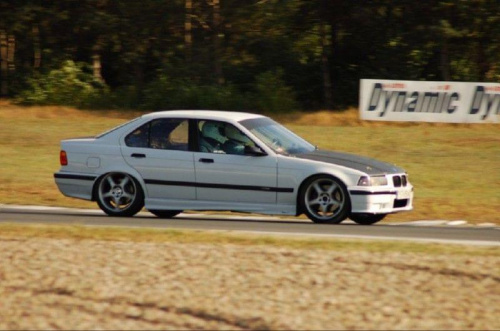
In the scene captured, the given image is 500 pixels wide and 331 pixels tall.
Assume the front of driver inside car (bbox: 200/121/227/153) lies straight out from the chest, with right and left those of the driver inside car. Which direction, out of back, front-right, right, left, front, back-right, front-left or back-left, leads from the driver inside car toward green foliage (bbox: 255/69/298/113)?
left

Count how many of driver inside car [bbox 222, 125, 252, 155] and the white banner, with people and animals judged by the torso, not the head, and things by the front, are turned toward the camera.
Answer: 1

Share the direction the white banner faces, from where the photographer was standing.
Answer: facing the viewer

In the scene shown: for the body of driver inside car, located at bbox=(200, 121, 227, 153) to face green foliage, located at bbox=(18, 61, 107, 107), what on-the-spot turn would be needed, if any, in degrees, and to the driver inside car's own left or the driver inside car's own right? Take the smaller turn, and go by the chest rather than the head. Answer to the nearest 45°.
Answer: approximately 90° to the driver inside car's own left

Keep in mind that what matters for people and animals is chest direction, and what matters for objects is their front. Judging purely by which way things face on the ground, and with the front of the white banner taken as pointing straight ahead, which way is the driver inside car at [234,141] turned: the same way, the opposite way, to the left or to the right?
to the left

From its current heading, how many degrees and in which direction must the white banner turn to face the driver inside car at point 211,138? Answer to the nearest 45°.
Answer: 0° — it already faces them

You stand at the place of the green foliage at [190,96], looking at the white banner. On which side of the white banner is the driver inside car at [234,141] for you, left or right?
right

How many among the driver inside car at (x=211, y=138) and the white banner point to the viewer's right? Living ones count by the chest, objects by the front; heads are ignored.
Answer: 1

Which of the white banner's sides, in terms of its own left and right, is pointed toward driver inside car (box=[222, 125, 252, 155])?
front

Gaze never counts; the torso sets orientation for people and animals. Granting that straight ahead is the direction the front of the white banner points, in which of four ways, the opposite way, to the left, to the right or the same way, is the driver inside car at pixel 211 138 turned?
to the left

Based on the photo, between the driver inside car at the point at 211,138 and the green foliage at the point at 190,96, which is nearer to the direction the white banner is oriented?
the driver inside car

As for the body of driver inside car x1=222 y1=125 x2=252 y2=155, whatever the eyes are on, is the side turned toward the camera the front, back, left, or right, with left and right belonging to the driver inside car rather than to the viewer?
right

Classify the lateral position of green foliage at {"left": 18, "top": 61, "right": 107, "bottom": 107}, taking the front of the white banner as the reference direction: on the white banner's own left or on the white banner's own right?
on the white banner's own right

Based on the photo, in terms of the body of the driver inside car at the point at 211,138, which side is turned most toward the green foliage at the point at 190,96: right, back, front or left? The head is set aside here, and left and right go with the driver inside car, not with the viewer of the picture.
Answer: left

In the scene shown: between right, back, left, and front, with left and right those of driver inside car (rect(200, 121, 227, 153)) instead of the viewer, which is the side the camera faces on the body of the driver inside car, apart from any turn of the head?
right

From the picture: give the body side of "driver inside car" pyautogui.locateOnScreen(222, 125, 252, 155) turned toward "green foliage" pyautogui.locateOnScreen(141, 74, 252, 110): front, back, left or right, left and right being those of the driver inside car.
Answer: left

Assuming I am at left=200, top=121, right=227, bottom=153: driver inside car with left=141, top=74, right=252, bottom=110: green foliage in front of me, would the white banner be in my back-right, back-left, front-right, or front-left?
front-right
